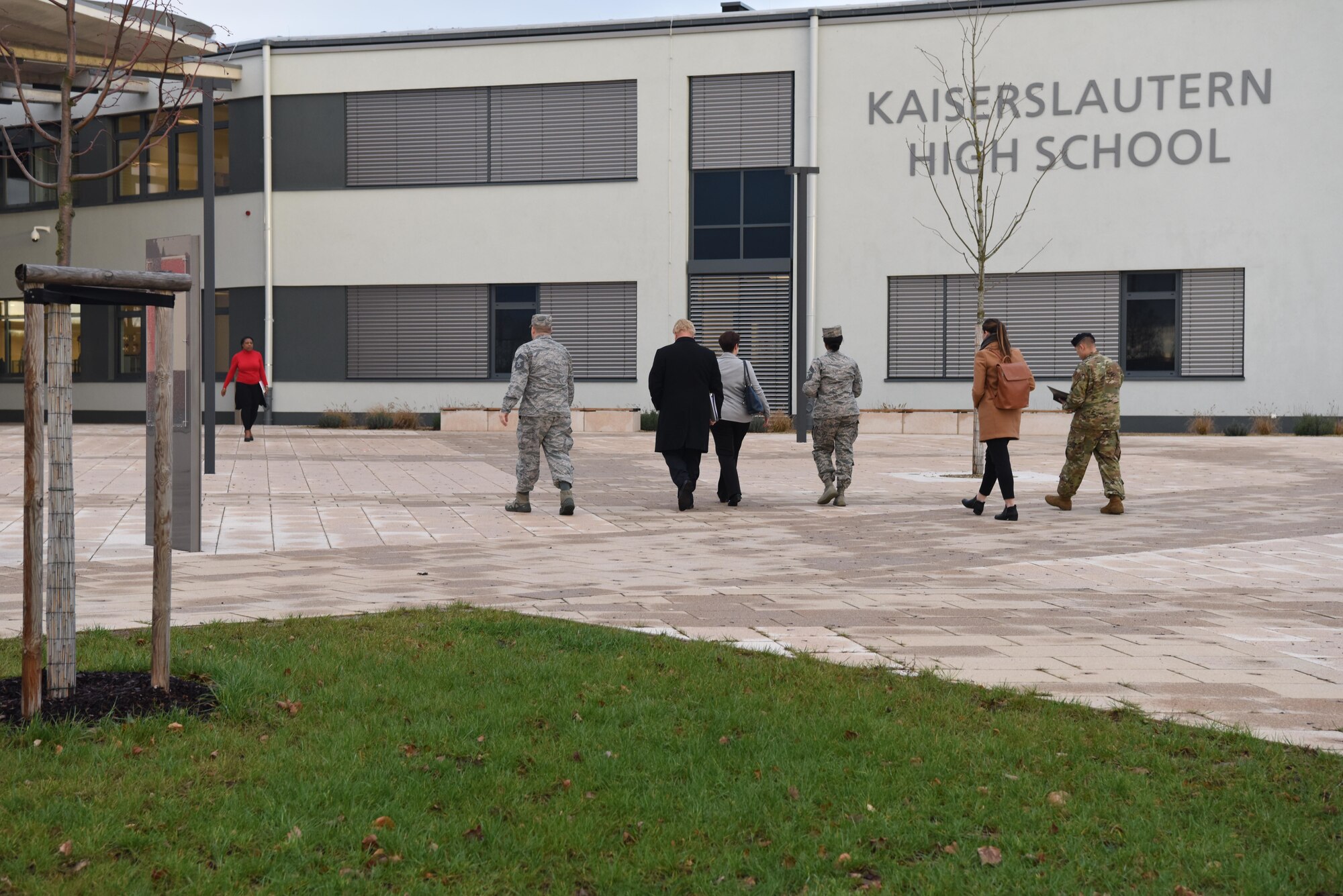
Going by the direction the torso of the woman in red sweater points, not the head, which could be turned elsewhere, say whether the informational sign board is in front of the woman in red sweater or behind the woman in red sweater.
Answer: in front

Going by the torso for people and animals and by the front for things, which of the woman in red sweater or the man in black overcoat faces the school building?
the man in black overcoat

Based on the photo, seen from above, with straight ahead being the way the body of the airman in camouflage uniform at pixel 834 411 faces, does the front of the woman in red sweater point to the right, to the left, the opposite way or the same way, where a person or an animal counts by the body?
the opposite way

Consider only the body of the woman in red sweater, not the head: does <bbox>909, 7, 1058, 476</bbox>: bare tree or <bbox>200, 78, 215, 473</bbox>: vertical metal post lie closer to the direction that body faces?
the vertical metal post

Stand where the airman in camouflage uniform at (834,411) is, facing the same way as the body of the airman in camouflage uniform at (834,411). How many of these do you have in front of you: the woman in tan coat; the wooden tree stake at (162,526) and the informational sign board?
0

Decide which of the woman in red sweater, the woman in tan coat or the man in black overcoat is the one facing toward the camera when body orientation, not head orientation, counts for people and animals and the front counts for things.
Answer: the woman in red sweater

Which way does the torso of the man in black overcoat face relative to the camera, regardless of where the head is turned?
away from the camera

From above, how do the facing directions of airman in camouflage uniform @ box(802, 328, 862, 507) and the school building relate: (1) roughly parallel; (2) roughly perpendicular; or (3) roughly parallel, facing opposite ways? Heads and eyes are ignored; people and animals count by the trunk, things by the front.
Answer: roughly parallel, facing opposite ways

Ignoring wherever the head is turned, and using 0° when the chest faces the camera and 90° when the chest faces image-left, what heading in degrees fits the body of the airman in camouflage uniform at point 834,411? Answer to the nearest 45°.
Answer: approximately 180°

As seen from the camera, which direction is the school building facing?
toward the camera

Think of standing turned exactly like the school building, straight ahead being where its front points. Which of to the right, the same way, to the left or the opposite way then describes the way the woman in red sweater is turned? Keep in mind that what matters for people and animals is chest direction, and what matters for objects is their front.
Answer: the same way

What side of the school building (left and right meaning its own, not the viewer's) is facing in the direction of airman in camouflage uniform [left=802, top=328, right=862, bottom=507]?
front

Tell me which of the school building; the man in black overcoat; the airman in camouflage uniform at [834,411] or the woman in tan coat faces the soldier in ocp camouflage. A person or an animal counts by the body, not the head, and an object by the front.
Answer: the school building

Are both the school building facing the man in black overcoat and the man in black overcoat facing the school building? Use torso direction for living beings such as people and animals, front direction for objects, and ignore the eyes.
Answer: yes

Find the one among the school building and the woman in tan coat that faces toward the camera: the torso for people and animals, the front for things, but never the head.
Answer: the school building

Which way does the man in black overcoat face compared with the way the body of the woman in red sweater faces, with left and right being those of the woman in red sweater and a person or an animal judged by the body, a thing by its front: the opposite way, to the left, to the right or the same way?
the opposite way

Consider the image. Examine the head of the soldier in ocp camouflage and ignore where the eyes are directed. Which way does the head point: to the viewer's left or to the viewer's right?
to the viewer's left

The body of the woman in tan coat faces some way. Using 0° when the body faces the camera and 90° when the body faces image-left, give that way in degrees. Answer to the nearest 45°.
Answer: approximately 135°
